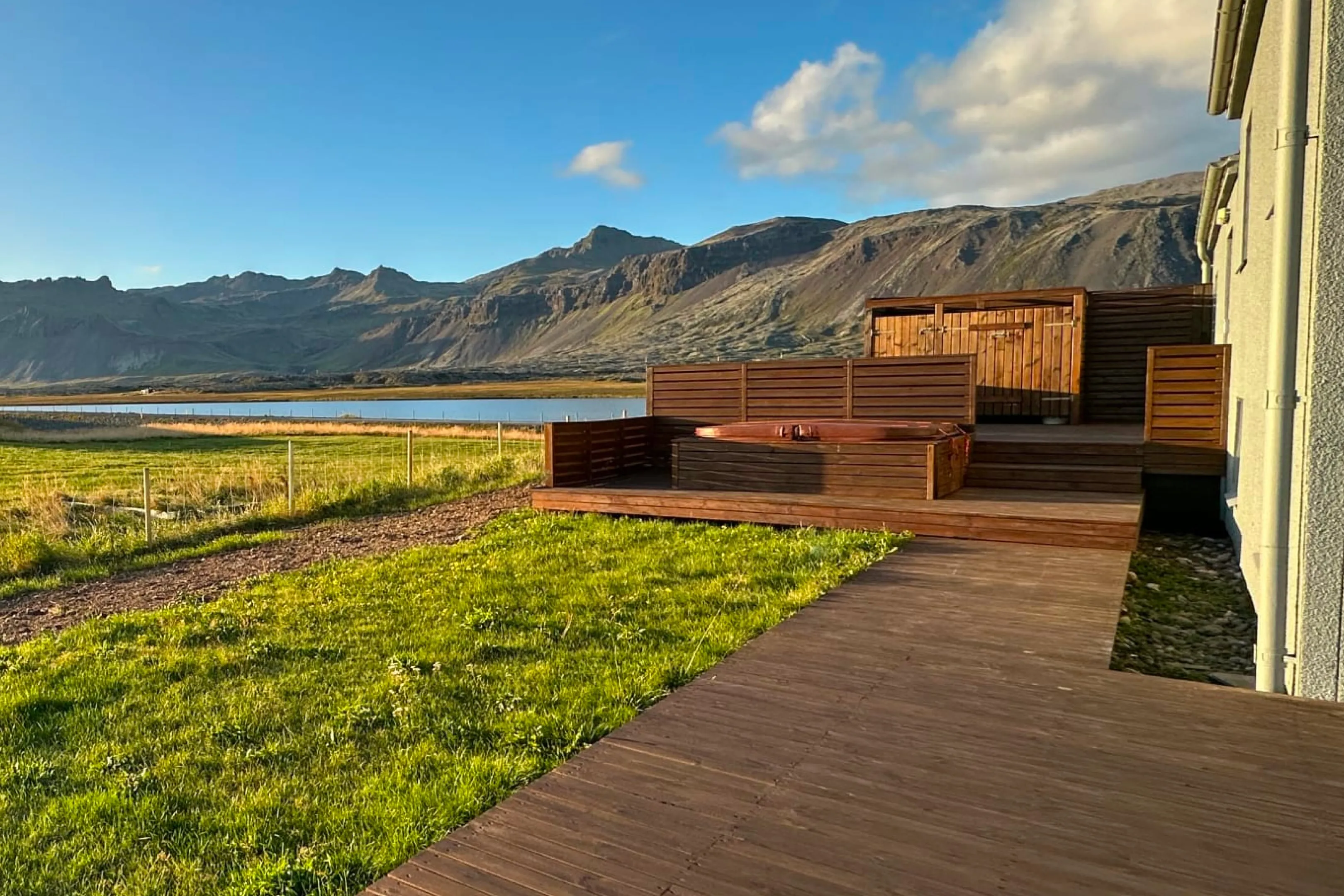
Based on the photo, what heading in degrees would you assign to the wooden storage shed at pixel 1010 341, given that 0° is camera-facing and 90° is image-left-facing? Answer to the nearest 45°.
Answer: approximately 0°

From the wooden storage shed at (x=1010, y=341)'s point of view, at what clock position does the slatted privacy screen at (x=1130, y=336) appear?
The slatted privacy screen is roughly at 9 o'clock from the wooden storage shed.

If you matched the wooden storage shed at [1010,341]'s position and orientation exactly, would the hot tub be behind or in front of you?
in front

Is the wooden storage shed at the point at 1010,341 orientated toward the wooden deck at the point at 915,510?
yes

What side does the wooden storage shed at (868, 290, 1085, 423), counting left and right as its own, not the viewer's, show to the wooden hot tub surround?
front

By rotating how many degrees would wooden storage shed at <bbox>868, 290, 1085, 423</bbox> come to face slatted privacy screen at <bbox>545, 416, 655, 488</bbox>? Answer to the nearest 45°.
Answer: approximately 45° to its right

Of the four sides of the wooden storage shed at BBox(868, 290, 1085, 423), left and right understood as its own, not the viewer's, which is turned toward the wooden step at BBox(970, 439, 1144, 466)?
front

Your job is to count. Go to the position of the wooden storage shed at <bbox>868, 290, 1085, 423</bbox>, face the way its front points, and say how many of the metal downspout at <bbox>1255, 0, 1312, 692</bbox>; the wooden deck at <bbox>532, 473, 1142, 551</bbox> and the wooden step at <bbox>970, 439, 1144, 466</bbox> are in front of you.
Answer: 3

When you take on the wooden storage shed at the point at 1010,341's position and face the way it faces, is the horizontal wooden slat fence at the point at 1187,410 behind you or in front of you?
in front

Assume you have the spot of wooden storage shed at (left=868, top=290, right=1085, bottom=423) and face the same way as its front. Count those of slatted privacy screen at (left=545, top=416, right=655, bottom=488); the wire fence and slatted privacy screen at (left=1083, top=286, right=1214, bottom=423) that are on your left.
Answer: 1

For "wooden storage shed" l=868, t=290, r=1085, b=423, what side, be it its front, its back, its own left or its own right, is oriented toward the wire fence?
right

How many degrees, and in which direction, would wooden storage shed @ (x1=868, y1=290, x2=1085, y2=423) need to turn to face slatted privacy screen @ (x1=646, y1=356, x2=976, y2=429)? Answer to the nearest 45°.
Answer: approximately 45° to its right
